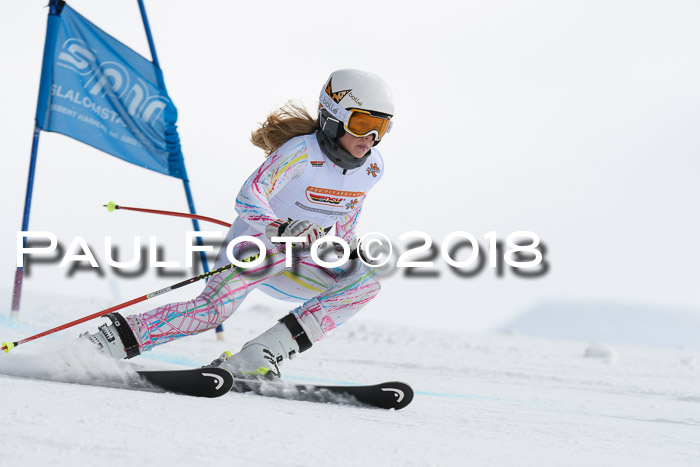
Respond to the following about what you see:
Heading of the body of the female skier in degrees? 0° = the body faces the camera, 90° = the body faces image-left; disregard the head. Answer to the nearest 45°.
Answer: approximately 315°
